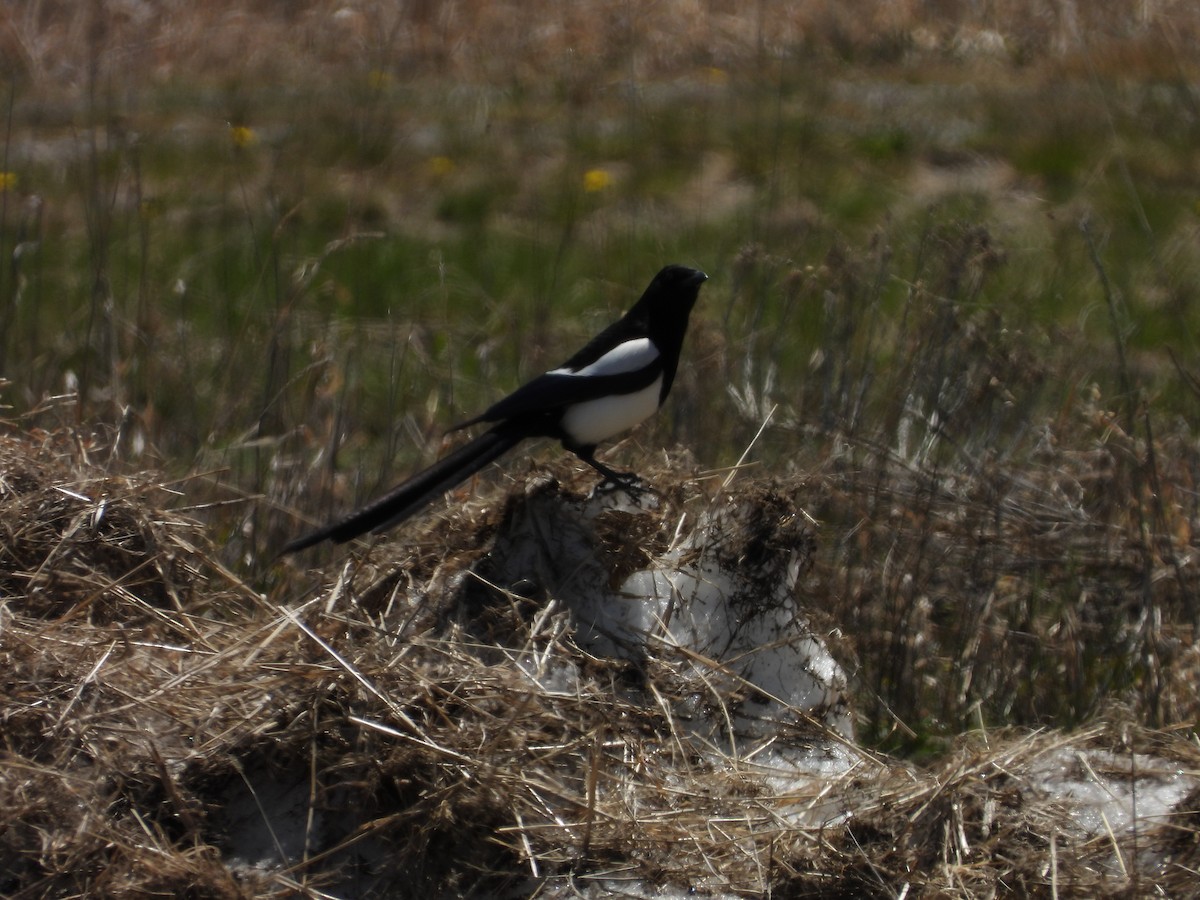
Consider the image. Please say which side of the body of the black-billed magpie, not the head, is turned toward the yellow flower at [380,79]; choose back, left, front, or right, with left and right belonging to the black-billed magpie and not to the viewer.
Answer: left

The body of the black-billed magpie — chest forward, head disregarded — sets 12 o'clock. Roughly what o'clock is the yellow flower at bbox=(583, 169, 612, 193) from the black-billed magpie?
The yellow flower is roughly at 9 o'clock from the black-billed magpie.

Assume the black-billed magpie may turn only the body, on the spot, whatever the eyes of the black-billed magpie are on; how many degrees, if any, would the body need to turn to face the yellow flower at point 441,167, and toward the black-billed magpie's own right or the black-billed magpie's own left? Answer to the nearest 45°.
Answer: approximately 90° to the black-billed magpie's own left

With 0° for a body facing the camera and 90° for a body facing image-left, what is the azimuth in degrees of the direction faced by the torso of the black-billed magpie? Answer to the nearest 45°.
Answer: approximately 270°
